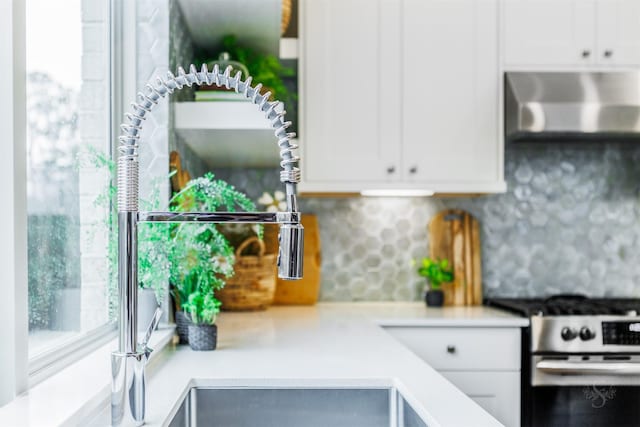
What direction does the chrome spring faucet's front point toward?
to the viewer's right

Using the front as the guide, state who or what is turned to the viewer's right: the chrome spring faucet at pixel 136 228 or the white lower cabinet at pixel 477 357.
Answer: the chrome spring faucet

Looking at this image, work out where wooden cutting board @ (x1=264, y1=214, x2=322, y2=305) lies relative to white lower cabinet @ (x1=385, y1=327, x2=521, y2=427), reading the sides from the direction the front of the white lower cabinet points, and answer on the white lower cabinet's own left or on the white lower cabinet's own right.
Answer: on the white lower cabinet's own right

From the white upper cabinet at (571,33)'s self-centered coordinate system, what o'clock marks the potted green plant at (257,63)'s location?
The potted green plant is roughly at 2 o'clock from the white upper cabinet.

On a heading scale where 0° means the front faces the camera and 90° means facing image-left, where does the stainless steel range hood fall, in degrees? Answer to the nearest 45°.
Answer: approximately 0°

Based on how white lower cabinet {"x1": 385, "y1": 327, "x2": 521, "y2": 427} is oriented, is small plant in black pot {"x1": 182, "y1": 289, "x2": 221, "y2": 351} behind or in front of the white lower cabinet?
in front

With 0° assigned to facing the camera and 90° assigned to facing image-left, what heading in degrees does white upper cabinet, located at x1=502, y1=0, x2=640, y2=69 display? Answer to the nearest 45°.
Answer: approximately 0°
